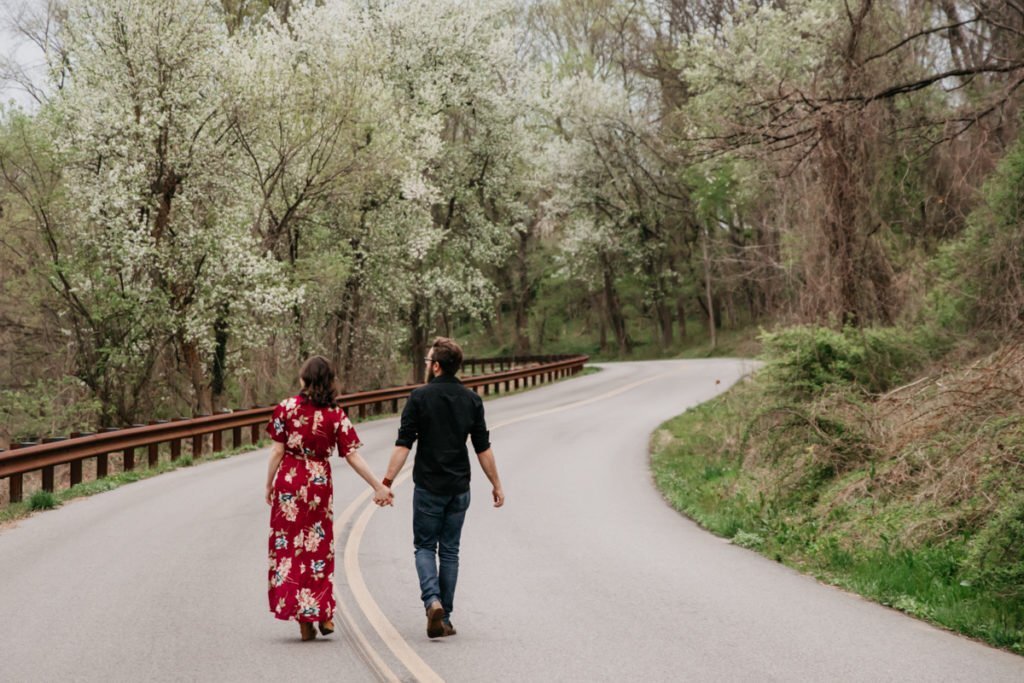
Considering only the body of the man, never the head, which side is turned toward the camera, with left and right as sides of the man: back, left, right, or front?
back

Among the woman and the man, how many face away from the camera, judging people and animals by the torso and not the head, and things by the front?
2

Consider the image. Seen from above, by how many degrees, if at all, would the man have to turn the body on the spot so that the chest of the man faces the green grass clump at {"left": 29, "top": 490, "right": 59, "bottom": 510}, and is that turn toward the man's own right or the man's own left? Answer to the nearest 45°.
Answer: approximately 45° to the man's own left

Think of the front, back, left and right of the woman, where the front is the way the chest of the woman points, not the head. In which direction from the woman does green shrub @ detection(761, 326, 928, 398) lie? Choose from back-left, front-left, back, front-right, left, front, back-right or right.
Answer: front-right

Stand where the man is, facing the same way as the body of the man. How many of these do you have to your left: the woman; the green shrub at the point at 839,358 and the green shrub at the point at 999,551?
1

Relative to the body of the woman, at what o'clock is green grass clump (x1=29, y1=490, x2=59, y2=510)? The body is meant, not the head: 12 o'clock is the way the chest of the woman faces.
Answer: The green grass clump is roughly at 11 o'clock from the woman.

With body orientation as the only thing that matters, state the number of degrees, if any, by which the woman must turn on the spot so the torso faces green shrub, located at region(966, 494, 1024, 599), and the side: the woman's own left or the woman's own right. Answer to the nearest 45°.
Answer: approximately 90° to the woman's own right

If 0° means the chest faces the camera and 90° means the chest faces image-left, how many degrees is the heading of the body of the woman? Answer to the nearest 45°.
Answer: approximately 180°

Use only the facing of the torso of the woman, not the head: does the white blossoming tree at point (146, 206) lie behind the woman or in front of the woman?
in front

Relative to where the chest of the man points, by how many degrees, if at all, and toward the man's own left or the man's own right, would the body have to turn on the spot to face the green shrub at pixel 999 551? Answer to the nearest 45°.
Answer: approximately 90° to the man's own right

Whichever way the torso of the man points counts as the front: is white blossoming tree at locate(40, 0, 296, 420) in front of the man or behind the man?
in front

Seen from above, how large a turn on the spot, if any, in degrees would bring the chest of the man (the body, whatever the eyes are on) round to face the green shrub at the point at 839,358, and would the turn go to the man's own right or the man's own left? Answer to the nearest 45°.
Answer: approximately 45° to the man's own right

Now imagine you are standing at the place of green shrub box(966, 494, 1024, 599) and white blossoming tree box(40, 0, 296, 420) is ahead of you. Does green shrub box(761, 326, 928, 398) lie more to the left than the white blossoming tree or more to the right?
right

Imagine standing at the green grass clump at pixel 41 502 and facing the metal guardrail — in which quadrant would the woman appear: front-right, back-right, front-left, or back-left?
back-right
